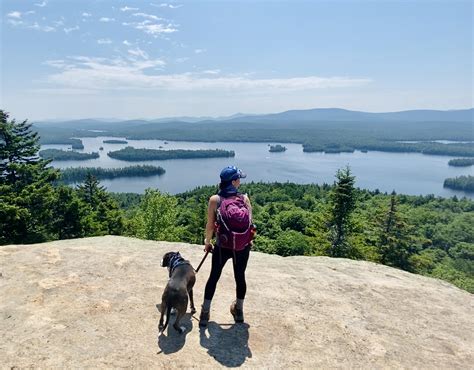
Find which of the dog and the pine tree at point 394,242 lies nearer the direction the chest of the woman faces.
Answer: the pine tree

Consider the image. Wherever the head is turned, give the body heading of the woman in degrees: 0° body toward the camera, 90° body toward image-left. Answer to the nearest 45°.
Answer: approximately 180°

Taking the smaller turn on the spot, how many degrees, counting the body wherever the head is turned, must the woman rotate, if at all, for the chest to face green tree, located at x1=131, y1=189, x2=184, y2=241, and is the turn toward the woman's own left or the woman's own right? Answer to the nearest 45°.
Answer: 0° — they already face it

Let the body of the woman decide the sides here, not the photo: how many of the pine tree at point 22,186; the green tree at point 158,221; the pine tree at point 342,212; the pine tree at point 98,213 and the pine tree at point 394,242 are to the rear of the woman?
0

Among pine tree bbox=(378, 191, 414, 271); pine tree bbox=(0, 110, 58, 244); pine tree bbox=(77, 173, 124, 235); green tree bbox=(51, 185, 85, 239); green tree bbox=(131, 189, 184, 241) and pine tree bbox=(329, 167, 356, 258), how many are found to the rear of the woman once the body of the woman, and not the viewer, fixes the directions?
0

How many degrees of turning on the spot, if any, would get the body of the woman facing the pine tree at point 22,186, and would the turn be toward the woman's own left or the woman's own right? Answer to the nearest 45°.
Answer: approximately 45° to the woman's own left

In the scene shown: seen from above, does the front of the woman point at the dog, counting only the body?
no

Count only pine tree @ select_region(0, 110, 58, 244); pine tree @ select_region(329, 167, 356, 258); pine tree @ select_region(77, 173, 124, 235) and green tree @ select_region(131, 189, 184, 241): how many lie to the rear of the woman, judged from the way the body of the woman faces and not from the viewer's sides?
0

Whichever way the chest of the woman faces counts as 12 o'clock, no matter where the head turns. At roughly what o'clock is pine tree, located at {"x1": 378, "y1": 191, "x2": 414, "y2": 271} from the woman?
The pine tree is roughly at 1 o'clock from the woman.

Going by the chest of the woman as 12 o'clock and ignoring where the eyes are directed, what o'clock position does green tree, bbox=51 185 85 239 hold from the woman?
The green tree is roughly at 11 o'clock from the woman.

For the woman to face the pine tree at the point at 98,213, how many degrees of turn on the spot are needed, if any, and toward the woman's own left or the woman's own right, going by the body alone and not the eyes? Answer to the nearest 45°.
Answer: approximately 45° to the woman's own left

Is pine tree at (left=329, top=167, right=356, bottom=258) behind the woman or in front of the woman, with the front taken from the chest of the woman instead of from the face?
in front
